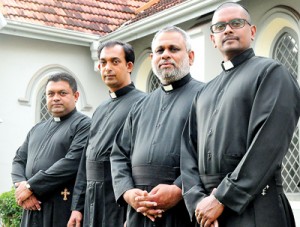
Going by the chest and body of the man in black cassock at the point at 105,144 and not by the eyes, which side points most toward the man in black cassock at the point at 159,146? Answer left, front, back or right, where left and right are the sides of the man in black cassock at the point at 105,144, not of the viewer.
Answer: left

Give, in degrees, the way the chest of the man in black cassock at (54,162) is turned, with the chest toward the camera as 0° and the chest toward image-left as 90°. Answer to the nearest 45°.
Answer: approximately 45°

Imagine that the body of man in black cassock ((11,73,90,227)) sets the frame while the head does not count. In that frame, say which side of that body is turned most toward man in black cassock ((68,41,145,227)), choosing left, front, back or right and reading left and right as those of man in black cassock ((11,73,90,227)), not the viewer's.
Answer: left

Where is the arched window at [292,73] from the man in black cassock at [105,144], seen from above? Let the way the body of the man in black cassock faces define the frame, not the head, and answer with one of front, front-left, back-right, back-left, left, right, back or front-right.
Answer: back

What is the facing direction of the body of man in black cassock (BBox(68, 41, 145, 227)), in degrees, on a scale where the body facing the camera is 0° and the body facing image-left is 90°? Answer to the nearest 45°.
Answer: approximately 45°

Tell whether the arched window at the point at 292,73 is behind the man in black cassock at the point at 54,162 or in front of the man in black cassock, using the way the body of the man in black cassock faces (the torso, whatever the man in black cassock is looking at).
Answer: behind
